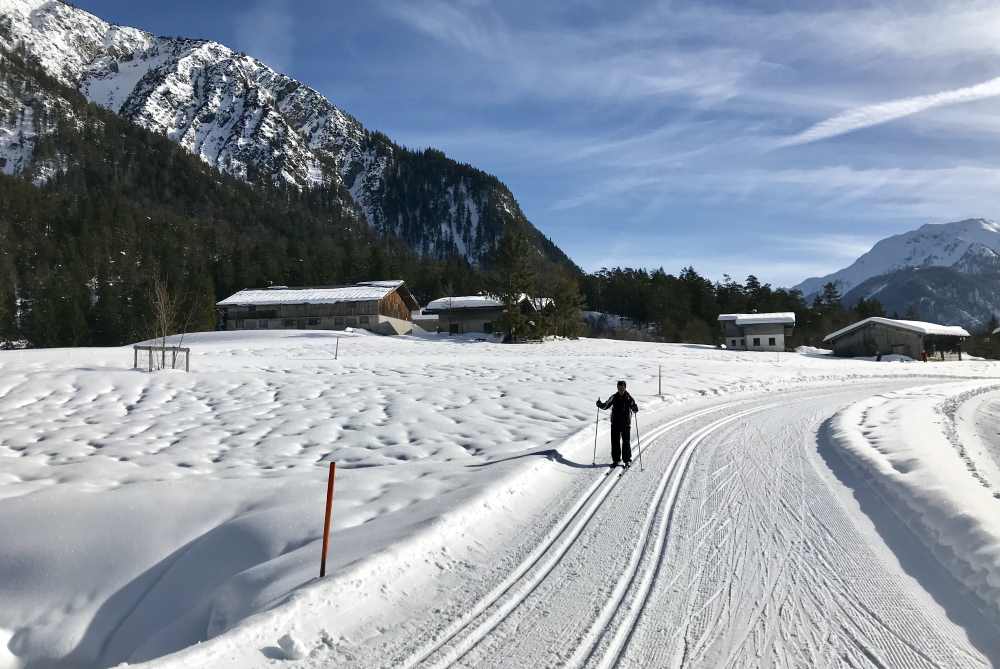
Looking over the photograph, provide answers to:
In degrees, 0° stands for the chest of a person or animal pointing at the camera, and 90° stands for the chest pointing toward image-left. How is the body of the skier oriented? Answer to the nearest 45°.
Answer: approximately 0°
